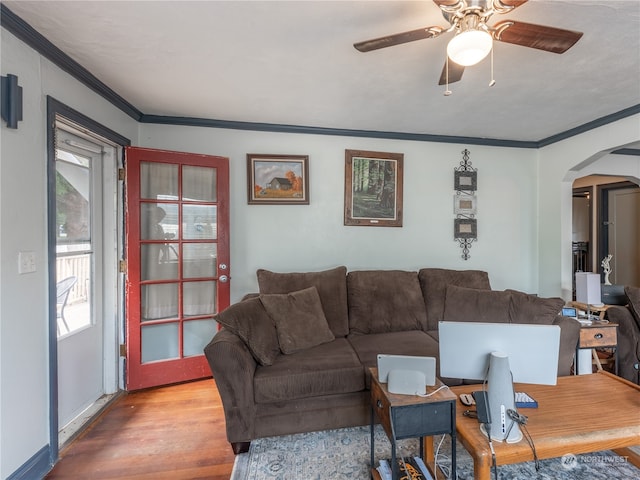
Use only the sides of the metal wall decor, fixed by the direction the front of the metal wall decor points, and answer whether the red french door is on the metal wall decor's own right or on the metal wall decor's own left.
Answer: on the metal wall decor's own right

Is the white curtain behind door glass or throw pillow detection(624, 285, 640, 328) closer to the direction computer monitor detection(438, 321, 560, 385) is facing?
the throw pillow

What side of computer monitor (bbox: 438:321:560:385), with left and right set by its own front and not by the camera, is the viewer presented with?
back

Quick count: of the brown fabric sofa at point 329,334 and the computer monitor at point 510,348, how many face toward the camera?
1

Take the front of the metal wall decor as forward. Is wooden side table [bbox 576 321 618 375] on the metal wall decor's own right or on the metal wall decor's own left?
on the metal wall decor's own left

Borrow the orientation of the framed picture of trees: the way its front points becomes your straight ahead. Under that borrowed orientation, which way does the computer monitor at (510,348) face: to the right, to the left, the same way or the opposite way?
the opposite way

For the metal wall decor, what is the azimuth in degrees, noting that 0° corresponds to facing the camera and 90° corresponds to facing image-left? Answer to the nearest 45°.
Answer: approximately 0°

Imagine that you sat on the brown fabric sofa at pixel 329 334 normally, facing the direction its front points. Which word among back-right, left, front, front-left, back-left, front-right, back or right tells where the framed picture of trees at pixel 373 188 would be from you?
back

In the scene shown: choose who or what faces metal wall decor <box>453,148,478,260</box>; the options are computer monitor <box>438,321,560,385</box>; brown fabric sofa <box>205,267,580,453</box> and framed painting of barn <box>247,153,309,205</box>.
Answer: the computer monitor
